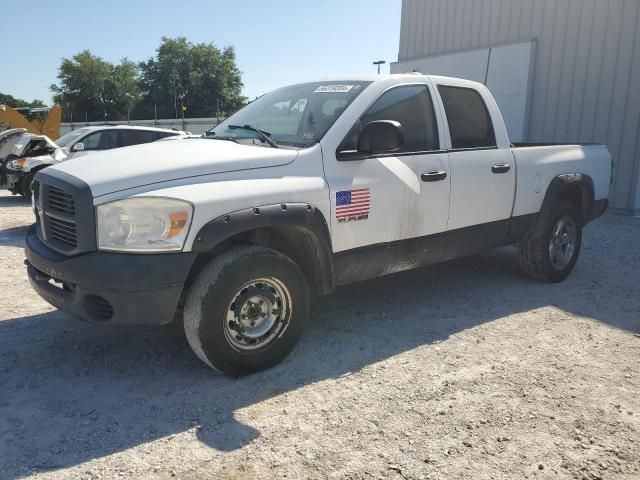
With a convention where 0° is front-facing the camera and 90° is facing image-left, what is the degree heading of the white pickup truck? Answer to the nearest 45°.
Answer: approximately 45°

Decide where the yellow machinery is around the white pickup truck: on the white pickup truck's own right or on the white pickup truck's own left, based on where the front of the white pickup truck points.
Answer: on the white pickup truck's own right
